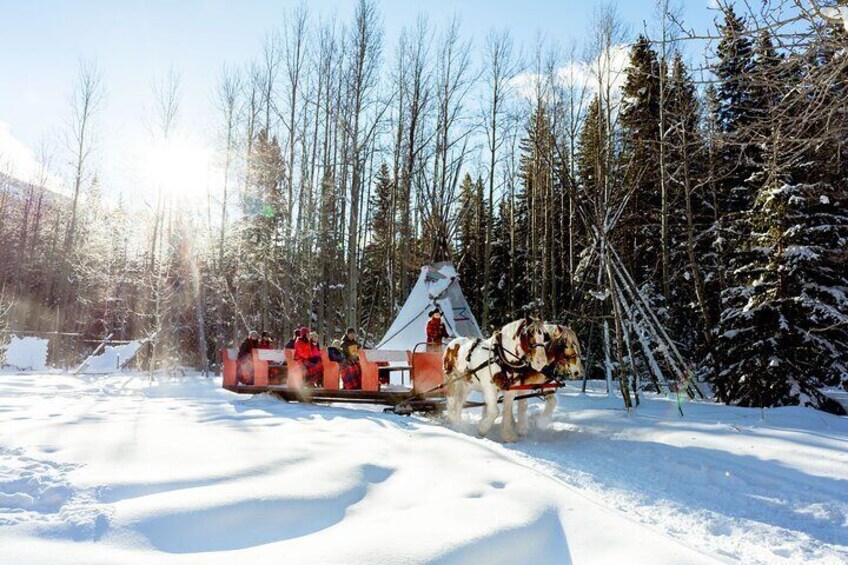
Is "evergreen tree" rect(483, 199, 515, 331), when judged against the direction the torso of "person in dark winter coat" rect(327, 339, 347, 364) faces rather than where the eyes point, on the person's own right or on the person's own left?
on the person's own left

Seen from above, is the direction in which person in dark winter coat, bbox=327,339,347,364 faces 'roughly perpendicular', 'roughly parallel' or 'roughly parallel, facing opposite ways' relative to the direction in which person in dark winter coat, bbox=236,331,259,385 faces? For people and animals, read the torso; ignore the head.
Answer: roughly parallel

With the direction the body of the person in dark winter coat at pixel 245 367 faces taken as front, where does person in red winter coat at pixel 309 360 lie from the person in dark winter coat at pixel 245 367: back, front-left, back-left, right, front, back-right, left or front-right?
front-right

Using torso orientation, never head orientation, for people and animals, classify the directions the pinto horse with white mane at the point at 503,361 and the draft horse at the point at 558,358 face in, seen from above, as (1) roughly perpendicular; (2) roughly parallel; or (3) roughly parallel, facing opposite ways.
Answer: roughly parallel

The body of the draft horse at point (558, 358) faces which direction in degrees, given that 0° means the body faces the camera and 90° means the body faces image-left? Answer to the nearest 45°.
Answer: approximately 315°

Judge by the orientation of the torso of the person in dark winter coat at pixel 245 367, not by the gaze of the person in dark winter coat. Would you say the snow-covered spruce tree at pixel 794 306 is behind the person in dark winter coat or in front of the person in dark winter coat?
in front

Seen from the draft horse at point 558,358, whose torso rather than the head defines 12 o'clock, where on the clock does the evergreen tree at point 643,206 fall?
The evergreen tree is roughly at 8 o'clock from the draft horse.

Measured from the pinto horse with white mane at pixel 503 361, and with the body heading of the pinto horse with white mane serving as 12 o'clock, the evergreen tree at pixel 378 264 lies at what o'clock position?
The evergreen tree is roughly at 7 o'clock from the pinto horse with white mane.

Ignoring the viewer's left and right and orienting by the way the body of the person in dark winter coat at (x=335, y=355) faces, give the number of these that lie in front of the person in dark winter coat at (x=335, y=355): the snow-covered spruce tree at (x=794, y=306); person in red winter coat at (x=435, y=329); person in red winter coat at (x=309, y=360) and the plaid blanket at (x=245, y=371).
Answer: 2

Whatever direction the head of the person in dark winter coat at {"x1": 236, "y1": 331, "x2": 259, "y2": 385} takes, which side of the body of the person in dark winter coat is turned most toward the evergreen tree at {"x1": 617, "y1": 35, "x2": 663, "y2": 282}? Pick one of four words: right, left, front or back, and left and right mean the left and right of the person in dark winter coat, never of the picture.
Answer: front

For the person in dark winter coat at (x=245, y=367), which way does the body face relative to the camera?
to the viewer's right

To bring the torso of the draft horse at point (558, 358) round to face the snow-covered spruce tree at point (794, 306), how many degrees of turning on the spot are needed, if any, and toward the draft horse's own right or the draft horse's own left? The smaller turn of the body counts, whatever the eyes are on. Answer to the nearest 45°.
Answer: approximately 90° to the draft horse's own left

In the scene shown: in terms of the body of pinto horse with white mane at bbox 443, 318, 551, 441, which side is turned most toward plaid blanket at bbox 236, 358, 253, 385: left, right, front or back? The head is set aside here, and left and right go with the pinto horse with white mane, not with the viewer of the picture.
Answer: back

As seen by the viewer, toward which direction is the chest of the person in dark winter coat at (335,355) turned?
to the viewer's right

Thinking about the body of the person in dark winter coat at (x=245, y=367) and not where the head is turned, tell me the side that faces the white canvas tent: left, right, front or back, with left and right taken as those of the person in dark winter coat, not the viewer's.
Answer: left
